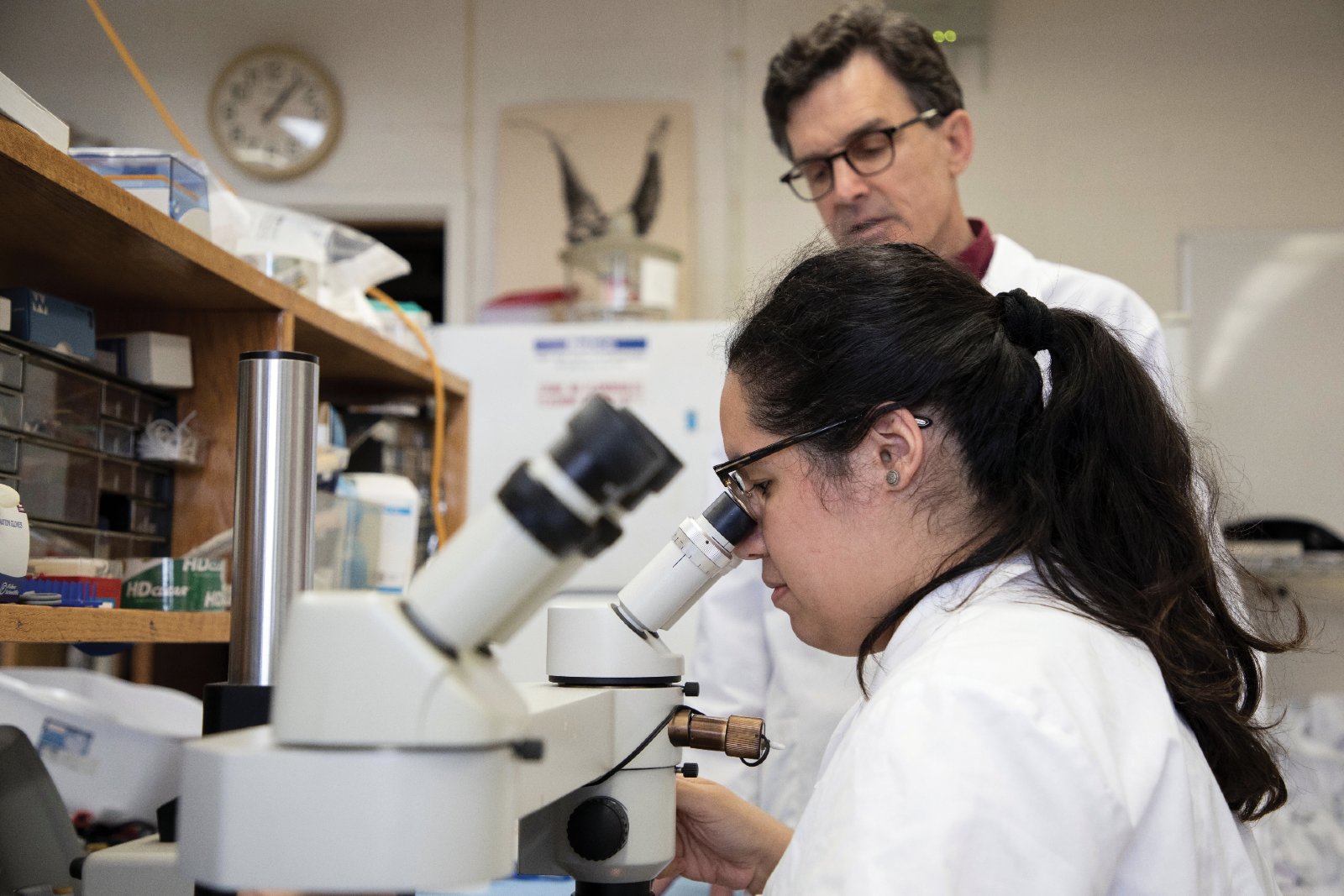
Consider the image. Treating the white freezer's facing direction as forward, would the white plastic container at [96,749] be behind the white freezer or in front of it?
in front

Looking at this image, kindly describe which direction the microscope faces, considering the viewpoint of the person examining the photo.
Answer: facing to the right of the viewer

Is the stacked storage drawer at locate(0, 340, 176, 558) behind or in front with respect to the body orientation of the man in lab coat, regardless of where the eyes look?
in front

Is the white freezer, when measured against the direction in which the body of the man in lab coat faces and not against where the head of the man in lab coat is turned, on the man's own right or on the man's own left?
on the man's own right

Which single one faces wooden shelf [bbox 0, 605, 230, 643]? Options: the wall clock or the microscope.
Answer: the wall clock

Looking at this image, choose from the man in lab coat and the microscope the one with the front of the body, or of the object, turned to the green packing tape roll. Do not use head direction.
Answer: the man in lab coat

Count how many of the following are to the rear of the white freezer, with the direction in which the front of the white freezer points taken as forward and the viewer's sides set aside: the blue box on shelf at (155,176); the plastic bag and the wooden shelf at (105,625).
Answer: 0

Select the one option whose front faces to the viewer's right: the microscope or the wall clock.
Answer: the microscope

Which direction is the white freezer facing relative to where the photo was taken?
toward the camera

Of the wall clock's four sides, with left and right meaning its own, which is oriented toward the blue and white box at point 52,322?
front

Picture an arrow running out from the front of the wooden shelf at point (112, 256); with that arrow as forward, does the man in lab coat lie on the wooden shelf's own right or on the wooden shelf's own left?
on the wooden shelf's own left

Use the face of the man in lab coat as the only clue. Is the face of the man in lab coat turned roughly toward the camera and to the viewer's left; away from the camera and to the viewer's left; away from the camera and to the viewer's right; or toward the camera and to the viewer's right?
toward the camera and to the viewer's left

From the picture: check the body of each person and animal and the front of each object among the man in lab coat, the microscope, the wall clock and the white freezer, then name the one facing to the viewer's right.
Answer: the microscope

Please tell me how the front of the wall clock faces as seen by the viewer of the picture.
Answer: facing the viewer

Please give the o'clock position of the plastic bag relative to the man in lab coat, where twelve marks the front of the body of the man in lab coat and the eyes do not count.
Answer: The plastic bag is roughly at 1 o'clock from the man in lab coat.

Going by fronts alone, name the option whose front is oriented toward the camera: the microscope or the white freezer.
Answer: the white freezer

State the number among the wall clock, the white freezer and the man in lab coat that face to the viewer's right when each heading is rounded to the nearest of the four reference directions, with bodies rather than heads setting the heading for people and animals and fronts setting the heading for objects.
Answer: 0

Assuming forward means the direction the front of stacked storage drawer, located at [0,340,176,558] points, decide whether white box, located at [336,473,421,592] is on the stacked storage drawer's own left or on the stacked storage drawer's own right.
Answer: on the stacked storage drawer's own left

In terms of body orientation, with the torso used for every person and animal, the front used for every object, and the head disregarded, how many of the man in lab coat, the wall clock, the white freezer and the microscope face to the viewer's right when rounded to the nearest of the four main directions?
1

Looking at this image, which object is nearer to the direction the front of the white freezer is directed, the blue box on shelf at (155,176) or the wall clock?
the blue box on shelf
